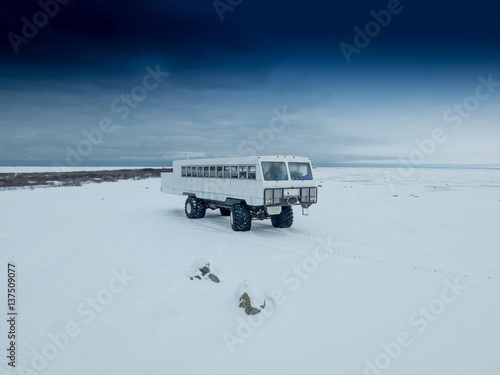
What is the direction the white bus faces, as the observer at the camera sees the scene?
facing the viewer and to the right of the viewer
